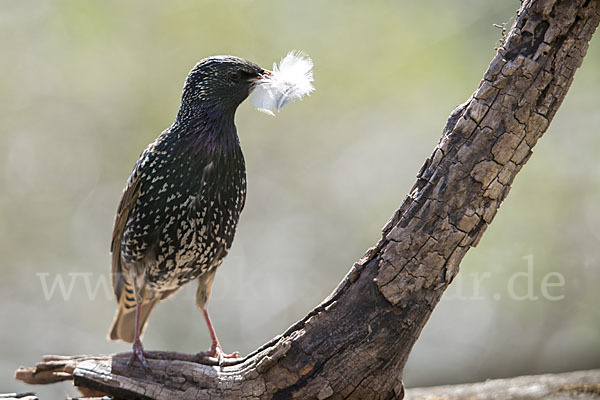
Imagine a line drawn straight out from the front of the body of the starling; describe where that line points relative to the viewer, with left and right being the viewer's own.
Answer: facing the viewer and to the right of the viewer
